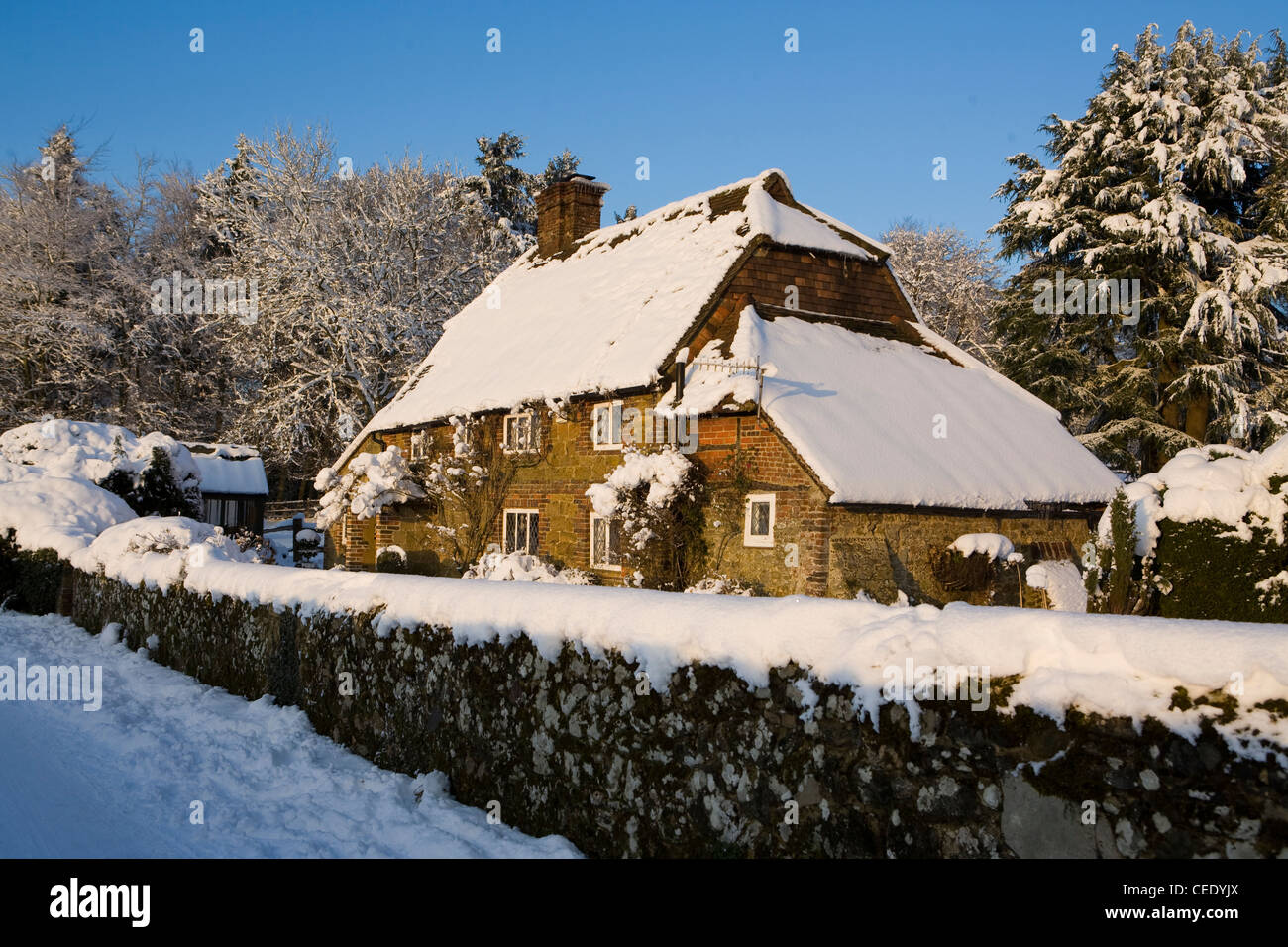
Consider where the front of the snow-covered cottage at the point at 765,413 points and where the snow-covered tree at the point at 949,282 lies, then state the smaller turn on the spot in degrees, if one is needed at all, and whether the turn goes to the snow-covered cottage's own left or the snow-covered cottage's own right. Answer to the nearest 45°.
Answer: approximately 135° to the snow-covered cottage's own right

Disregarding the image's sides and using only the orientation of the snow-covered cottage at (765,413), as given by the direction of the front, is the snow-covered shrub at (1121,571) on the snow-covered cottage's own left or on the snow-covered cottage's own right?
on the snow-covered cottage's own left

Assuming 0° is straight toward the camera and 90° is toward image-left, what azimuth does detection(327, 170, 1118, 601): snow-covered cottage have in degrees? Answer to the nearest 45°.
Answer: approximately 45°

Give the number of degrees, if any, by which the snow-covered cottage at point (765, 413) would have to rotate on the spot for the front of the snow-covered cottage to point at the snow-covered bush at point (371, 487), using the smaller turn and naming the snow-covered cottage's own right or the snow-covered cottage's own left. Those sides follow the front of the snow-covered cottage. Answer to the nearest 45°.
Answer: approximately 90° to the snow-covered cottage's own right
